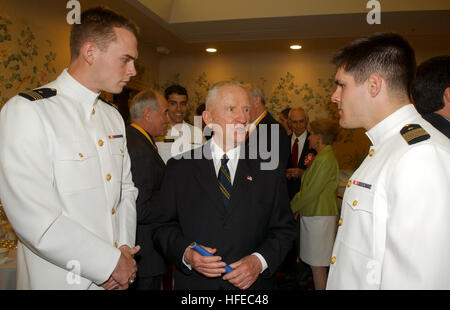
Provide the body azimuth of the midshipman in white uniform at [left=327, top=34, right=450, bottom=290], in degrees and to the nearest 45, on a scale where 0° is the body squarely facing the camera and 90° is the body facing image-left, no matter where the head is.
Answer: approximately 90°

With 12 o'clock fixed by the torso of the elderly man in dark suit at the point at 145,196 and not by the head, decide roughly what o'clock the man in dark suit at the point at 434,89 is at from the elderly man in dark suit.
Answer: The man in dark suit is roughly at 1 o'clock from the elderly man in dark suit.

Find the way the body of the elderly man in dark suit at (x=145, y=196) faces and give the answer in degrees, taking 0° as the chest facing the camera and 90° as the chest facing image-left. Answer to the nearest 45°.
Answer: approximately 270°

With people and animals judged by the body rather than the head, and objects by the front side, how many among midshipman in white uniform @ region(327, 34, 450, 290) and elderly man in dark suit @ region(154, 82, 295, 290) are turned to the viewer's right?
0

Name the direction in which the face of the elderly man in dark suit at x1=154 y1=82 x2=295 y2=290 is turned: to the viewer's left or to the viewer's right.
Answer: to the viewer's right

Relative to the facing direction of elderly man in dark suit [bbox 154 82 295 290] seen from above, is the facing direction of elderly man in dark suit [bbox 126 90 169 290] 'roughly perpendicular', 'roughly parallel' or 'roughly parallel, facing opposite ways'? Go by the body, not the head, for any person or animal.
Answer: roughly perpendicular

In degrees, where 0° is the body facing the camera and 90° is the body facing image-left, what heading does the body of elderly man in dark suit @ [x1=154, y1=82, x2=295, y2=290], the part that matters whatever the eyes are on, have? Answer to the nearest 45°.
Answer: approximately 0°
